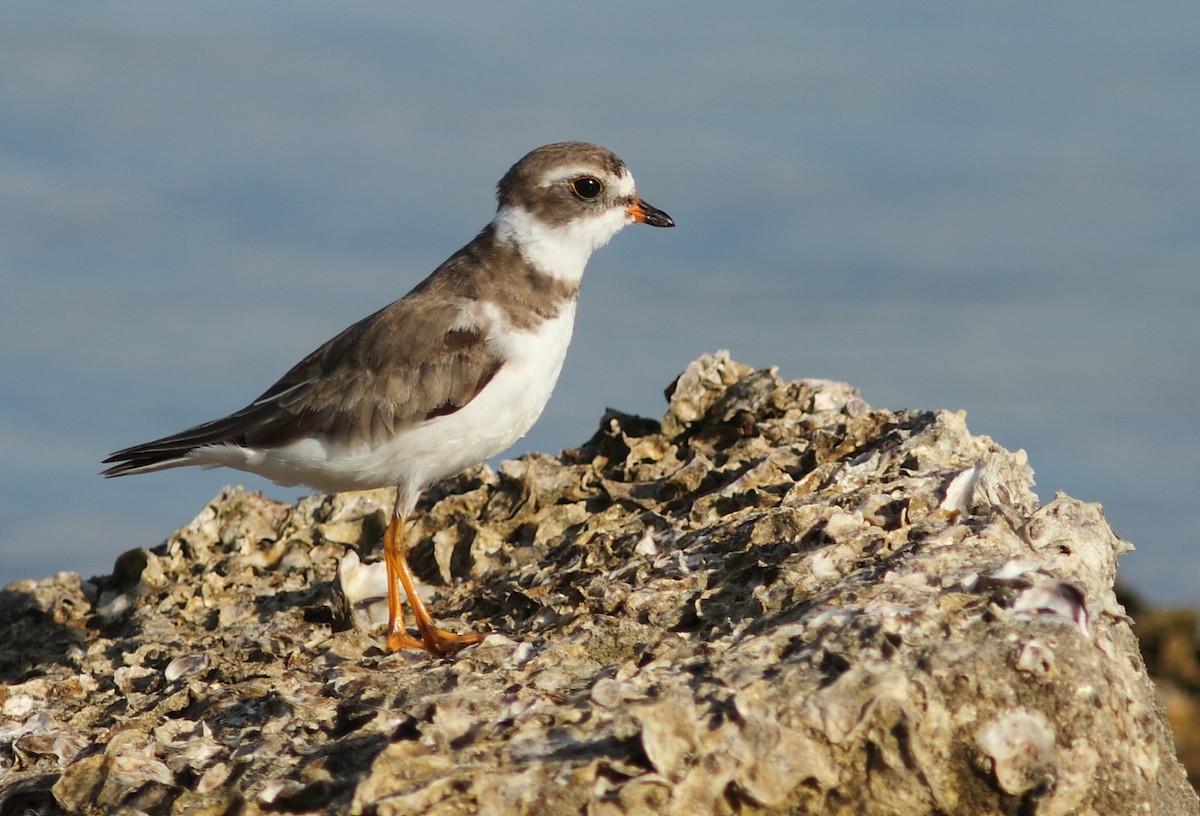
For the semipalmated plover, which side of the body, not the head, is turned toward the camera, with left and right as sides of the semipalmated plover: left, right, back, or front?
right
